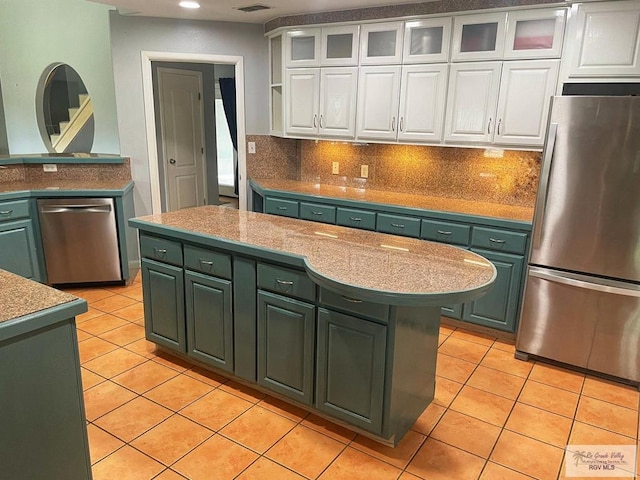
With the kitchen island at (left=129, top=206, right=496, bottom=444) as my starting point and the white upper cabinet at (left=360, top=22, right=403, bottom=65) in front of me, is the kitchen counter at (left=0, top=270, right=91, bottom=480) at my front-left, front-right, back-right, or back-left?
back-left

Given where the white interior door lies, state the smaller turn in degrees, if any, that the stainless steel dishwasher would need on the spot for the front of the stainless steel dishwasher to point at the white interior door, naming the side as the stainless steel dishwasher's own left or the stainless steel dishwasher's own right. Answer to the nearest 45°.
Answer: approximately 135° to the stainless steel dishwasher's own left

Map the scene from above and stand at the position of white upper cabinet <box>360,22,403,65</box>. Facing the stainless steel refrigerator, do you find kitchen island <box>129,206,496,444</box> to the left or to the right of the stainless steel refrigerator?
right

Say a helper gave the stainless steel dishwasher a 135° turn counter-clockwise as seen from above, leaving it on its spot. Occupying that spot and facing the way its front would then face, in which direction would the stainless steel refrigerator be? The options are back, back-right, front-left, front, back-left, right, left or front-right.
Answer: right

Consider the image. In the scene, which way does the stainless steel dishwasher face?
toward the camera

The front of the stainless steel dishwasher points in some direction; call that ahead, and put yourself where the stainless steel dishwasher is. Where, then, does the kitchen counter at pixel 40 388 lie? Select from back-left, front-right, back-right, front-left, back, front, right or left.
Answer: front

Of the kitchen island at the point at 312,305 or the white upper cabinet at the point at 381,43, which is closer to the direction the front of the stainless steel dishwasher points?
the kitchen island

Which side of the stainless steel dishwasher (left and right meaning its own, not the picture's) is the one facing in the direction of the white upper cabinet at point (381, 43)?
left

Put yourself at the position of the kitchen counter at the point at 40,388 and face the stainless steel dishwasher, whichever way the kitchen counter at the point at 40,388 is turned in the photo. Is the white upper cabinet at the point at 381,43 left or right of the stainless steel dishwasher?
right

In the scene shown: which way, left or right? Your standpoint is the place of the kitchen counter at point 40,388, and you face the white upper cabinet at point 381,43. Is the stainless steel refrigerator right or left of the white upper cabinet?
right

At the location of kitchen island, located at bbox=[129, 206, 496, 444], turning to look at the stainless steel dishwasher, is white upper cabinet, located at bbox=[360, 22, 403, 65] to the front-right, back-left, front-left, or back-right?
front-right
